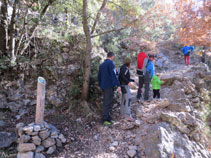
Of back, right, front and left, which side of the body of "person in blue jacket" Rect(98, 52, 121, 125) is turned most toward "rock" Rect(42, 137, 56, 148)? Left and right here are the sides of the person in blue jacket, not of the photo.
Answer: back

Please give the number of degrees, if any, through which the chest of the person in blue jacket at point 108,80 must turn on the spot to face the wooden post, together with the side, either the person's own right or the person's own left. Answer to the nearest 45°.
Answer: approximately 180°

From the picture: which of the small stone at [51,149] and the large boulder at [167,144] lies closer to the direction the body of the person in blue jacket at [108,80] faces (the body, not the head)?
the large boulder

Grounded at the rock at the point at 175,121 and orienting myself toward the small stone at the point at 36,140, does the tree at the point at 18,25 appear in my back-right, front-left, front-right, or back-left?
front-right

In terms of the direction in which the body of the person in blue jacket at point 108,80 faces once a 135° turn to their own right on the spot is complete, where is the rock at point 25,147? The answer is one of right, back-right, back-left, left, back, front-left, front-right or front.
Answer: front-right

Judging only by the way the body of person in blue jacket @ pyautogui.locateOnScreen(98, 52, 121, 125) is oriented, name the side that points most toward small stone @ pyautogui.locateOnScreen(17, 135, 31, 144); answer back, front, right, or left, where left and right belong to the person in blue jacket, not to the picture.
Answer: back

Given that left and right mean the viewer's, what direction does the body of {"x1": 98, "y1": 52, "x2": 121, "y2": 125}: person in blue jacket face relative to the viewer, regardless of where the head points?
facing away from the viewer and to the right of the viewer

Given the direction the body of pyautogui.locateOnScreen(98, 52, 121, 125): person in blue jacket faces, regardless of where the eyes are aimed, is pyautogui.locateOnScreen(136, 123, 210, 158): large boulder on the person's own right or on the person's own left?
on the person's own right

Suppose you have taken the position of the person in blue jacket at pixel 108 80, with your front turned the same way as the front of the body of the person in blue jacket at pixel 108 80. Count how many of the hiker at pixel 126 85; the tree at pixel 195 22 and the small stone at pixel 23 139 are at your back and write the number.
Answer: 1

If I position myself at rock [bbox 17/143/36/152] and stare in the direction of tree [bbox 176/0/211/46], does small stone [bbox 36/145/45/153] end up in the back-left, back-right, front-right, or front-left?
front-right
